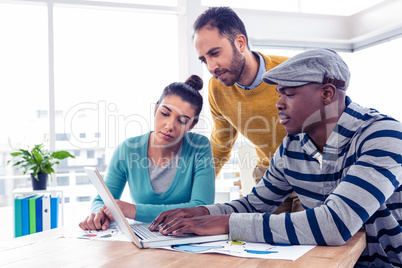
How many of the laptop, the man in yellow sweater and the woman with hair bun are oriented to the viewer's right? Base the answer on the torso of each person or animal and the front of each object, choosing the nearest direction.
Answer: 1

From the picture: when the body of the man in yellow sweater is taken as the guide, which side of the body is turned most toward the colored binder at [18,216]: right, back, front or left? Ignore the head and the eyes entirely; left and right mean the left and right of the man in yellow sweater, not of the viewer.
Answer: right

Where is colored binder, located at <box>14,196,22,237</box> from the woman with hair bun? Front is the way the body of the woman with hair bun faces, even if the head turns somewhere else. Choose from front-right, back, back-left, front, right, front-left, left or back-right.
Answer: back-right

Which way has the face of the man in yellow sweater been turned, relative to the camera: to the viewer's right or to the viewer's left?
to the viewer's left

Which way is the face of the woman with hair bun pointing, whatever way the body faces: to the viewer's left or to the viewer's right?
to the viewer's left

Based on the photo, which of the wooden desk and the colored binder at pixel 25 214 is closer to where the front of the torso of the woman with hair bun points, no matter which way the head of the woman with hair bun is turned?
the wooden desk

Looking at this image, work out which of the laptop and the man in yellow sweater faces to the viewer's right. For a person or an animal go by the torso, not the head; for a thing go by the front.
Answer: the laptop

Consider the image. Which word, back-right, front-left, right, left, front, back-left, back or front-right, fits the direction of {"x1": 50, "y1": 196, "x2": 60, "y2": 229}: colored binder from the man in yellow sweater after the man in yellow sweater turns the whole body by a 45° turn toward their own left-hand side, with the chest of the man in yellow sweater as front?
back-right

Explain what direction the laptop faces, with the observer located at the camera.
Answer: facing to the right of the viewer

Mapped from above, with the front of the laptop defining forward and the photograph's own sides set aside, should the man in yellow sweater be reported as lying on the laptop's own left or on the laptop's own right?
on the laptop's own left

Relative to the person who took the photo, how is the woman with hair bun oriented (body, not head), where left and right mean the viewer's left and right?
facing the viewer

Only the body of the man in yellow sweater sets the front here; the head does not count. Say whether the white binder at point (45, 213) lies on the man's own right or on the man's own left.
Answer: on the man's own right

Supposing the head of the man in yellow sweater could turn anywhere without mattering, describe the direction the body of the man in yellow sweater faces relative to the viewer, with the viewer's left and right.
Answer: facing the viewer and to the left of the viewer

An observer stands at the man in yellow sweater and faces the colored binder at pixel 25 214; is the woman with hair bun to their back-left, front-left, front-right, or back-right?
front-left

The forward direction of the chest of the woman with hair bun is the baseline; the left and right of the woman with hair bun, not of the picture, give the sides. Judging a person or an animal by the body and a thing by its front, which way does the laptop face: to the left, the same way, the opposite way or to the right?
to the left

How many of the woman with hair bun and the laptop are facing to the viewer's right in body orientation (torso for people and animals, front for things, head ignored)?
1
